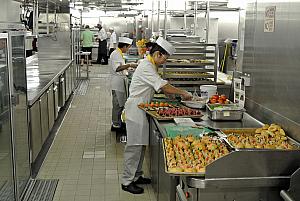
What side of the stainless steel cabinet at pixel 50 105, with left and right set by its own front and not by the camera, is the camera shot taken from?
right

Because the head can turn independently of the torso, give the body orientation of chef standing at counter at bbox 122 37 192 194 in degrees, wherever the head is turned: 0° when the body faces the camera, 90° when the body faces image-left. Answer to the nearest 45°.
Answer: approximately 270°

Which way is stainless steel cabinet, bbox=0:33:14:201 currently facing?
to the viewer's right

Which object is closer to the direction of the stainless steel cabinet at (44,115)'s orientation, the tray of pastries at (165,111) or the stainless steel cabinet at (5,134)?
the tray of pastries

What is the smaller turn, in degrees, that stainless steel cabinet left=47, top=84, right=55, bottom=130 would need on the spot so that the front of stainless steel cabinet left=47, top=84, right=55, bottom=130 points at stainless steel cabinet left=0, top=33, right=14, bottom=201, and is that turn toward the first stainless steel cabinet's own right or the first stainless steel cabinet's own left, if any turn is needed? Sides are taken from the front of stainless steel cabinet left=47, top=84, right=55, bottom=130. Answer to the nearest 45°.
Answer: approximately 90° to the first stainless steel cabinet's own right
